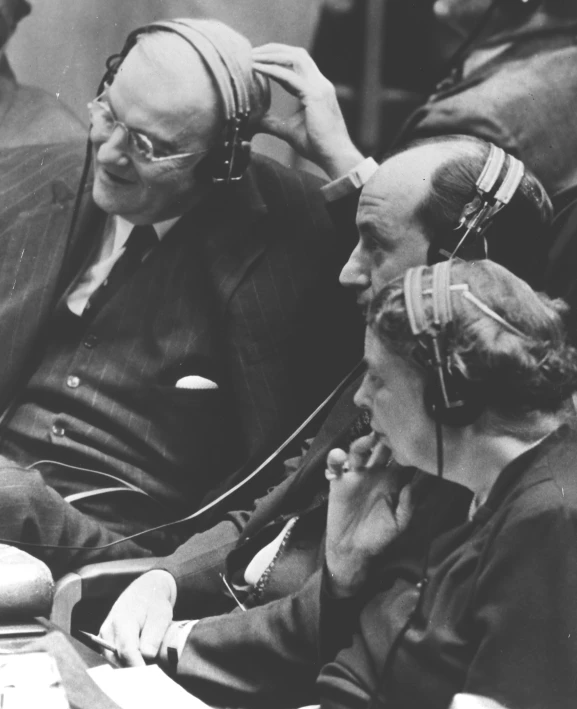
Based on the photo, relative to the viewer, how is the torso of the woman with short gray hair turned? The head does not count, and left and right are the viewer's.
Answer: facing to the left of the viewer

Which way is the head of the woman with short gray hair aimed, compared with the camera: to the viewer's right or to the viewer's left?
to the viewer's left

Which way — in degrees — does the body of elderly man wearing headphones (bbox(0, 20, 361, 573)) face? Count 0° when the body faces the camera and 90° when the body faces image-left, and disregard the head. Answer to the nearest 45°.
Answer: approximately 45°

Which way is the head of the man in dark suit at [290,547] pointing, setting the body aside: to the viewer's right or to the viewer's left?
to the viewer's left

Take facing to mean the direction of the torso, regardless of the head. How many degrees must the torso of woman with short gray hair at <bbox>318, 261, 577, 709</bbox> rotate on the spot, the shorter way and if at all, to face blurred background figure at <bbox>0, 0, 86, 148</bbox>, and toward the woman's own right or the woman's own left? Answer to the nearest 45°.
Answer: approximately 45° to the woman's own right

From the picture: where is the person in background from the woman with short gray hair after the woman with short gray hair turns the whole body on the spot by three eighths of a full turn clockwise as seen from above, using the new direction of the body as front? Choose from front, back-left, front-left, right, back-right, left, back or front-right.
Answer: front-left
